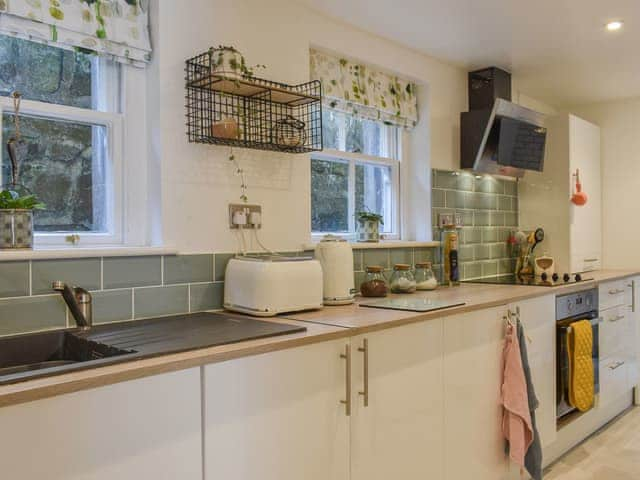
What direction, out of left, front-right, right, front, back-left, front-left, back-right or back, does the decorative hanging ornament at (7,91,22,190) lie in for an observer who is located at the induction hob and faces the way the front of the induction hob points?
right

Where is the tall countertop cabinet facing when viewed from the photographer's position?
facing the viewer and to the right of the viewer

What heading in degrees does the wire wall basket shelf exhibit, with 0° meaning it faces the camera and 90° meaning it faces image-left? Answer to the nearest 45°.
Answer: approximately 315°

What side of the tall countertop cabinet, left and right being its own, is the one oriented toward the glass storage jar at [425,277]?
right

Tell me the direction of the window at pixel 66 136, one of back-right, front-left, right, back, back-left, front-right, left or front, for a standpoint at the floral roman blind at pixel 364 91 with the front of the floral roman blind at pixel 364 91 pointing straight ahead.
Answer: right

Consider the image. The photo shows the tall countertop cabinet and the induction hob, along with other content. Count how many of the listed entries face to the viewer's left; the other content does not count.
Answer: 0

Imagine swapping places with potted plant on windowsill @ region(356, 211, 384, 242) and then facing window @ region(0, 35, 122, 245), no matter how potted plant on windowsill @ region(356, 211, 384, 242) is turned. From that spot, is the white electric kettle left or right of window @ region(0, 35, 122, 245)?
left
